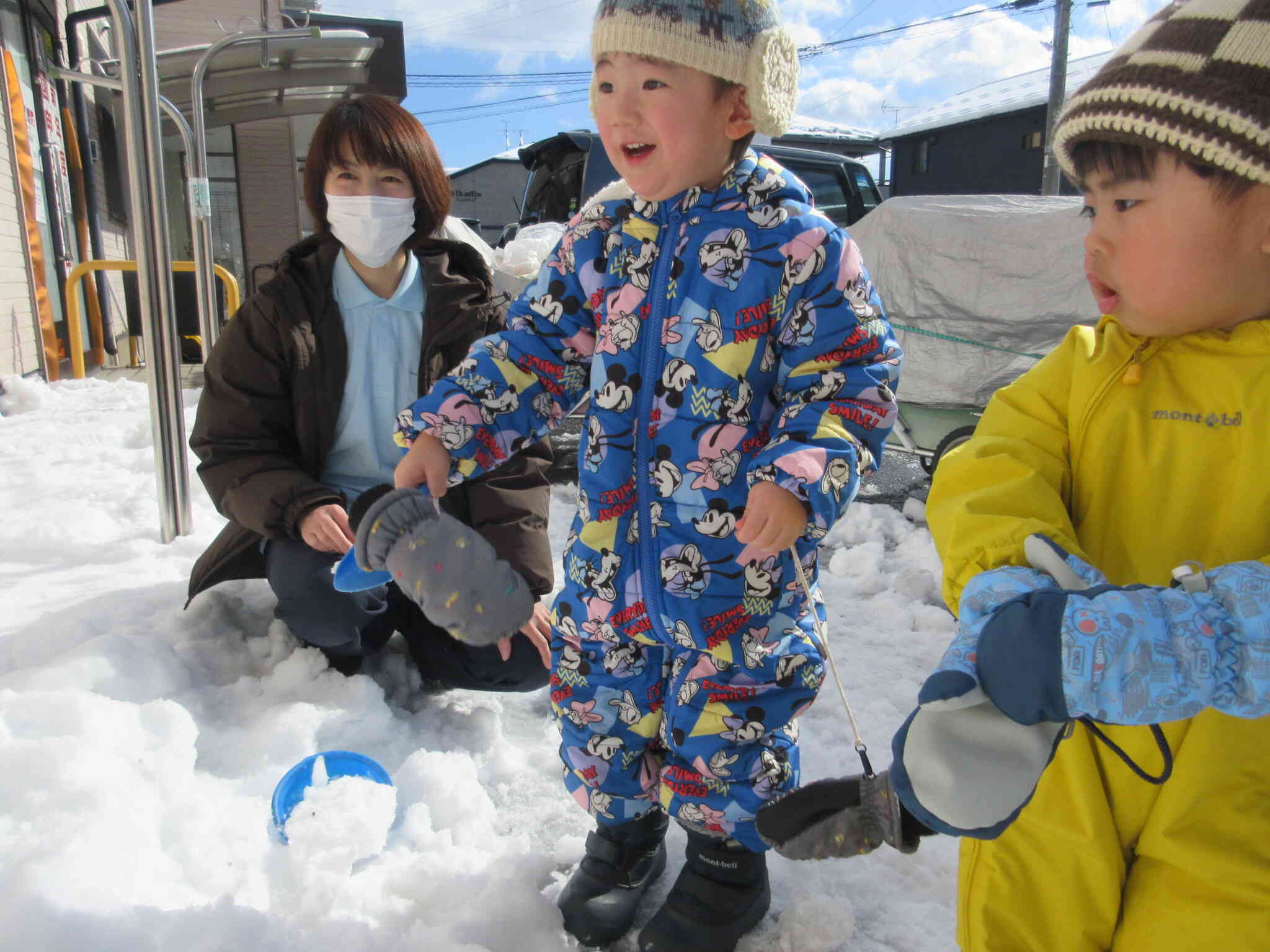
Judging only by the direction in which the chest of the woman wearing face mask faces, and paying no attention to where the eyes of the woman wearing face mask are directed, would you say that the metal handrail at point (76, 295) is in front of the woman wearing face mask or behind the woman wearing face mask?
behind

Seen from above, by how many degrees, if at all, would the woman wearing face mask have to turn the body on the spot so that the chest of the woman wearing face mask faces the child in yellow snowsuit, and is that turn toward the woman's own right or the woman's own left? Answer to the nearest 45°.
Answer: approximately 45° to the woman's own left

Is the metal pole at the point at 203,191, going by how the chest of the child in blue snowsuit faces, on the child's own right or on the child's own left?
on the child's own right

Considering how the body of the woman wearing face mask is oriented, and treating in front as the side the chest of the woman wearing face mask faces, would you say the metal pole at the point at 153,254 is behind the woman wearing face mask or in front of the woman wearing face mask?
behind

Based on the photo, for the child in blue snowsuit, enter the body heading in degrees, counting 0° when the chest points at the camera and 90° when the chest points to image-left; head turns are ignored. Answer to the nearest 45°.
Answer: approximately 45°

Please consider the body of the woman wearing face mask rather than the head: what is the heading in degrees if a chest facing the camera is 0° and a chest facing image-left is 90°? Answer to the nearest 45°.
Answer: approximately 0°

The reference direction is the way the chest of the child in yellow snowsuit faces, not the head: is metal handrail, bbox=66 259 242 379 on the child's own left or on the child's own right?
on the child's own right
